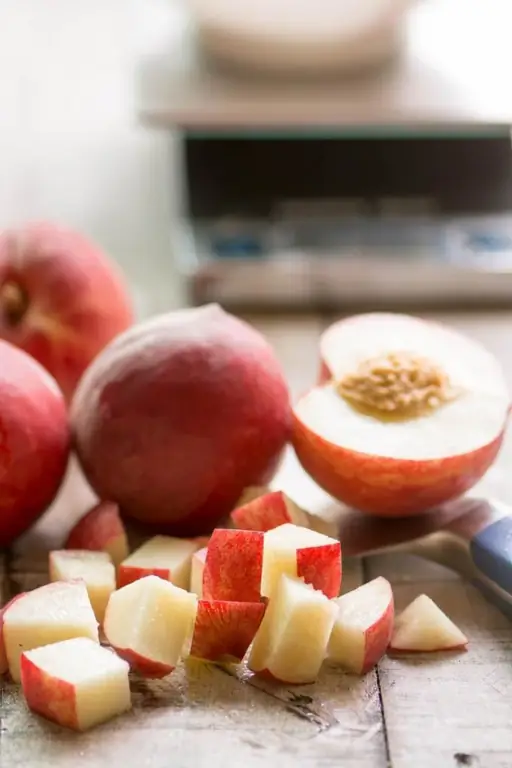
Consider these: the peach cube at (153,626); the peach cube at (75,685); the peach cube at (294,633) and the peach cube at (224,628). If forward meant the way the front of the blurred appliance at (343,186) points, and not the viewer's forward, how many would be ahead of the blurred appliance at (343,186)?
4

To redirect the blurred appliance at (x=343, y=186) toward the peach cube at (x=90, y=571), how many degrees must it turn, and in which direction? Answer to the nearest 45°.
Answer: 0° — it already faces it

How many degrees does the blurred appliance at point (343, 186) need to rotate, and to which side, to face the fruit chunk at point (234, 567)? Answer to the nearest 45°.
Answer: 0° — it already faces it

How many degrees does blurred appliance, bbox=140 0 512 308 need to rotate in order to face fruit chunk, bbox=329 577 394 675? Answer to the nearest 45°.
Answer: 0° — it already faces it

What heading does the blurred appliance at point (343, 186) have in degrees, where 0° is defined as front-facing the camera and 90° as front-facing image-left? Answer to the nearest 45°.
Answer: approximately 0°

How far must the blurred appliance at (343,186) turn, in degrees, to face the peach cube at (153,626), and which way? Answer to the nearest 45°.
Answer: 0° — it already faces it

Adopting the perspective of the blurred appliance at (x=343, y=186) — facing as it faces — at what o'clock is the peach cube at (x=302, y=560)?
The peach cube is roughly at 12 o'clock from the blurred appliance.

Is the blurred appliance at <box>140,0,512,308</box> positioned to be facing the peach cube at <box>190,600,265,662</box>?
yes

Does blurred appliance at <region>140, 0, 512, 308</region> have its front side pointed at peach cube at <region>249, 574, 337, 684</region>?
yes

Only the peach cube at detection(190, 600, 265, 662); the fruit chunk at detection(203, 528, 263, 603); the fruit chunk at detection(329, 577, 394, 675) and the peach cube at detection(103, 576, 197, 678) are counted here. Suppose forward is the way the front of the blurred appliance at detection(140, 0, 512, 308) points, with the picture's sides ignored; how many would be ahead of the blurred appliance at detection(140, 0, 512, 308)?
4
